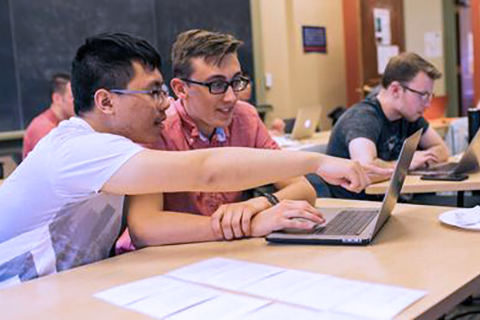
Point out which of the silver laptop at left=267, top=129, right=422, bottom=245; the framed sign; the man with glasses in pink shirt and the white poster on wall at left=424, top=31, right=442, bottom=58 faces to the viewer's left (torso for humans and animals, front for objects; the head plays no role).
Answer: the silver laptop

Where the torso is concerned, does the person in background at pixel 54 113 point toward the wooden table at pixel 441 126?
yes

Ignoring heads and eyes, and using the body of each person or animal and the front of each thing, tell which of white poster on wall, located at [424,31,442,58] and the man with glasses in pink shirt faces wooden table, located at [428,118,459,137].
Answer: the white poster on wall

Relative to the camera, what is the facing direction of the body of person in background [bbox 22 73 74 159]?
to the viewer's right

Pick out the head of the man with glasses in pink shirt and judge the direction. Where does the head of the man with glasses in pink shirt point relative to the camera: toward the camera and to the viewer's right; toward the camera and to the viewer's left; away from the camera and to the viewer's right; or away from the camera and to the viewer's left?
toward the camera and to the viewer's right

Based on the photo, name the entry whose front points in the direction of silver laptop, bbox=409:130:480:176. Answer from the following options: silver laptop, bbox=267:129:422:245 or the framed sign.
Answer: the framed sign

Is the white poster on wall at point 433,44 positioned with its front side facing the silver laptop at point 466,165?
yes

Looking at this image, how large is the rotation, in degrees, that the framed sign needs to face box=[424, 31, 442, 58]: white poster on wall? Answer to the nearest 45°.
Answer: approximately 90° to its left

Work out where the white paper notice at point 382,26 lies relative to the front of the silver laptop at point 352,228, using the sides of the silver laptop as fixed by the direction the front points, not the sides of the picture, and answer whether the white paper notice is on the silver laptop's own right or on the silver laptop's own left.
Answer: on the silver laptop's own right

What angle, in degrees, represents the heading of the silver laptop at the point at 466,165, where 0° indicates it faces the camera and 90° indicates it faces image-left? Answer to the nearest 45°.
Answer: approximately 90°

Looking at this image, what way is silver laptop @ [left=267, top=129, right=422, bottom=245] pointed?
to the viewer's left

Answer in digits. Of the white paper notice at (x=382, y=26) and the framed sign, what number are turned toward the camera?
2
